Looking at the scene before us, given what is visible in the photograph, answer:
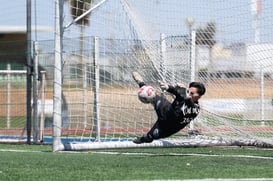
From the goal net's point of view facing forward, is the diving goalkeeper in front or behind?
in front

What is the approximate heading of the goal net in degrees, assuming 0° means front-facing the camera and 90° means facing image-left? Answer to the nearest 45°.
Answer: approximately 0°

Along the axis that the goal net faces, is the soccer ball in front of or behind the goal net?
in front
